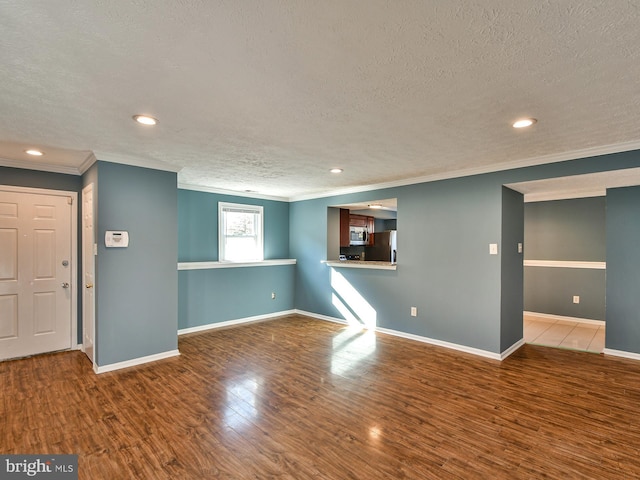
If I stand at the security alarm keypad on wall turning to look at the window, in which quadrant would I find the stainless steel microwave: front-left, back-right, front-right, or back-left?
front-right

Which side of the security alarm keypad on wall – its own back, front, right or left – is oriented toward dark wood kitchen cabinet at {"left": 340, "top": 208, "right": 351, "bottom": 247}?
left

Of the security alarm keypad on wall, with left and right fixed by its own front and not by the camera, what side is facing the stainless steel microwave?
left

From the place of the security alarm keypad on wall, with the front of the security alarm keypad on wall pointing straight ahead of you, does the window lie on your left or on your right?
on your left

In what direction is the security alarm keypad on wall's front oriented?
toward the camera

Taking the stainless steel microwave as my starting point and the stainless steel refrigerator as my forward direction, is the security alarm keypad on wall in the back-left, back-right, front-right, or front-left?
back-right

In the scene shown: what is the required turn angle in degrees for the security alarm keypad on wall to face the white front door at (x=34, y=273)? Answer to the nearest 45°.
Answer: approximately 135° to its right
